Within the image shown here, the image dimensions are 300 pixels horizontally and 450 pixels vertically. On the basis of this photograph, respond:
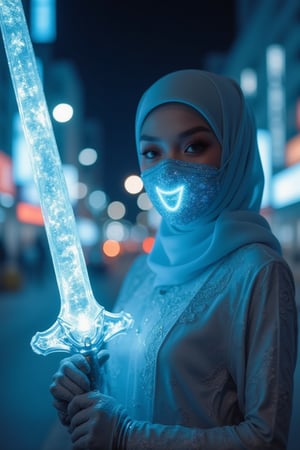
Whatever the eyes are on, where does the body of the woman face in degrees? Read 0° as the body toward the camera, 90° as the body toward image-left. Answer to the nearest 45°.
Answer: approximately 45°
